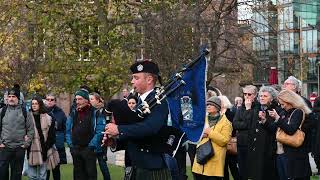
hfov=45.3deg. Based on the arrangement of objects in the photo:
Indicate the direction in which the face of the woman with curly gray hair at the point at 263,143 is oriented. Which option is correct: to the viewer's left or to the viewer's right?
to the viewer's left

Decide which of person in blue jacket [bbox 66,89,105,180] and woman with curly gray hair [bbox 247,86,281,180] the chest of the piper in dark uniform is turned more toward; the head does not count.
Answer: the person in blue jacket

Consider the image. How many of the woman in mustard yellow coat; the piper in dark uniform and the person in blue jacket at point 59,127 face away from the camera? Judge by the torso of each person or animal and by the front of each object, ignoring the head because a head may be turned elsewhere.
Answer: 0

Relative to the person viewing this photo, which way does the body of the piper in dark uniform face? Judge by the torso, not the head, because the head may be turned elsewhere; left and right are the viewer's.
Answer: facing to the left of the viewer

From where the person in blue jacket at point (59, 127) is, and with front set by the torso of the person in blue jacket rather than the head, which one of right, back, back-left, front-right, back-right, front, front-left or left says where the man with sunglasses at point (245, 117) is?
left

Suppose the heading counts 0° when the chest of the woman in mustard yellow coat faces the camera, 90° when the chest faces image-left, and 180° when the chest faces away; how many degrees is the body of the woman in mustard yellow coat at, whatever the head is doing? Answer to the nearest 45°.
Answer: approximately 45°

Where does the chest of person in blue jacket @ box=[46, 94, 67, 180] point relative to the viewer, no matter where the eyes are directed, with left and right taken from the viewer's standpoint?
facing the viewer and to the left of the viewer

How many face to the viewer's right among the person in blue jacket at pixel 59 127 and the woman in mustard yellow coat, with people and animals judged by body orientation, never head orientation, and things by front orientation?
0

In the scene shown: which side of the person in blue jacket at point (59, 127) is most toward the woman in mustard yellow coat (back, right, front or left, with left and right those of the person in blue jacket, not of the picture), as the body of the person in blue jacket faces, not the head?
left
